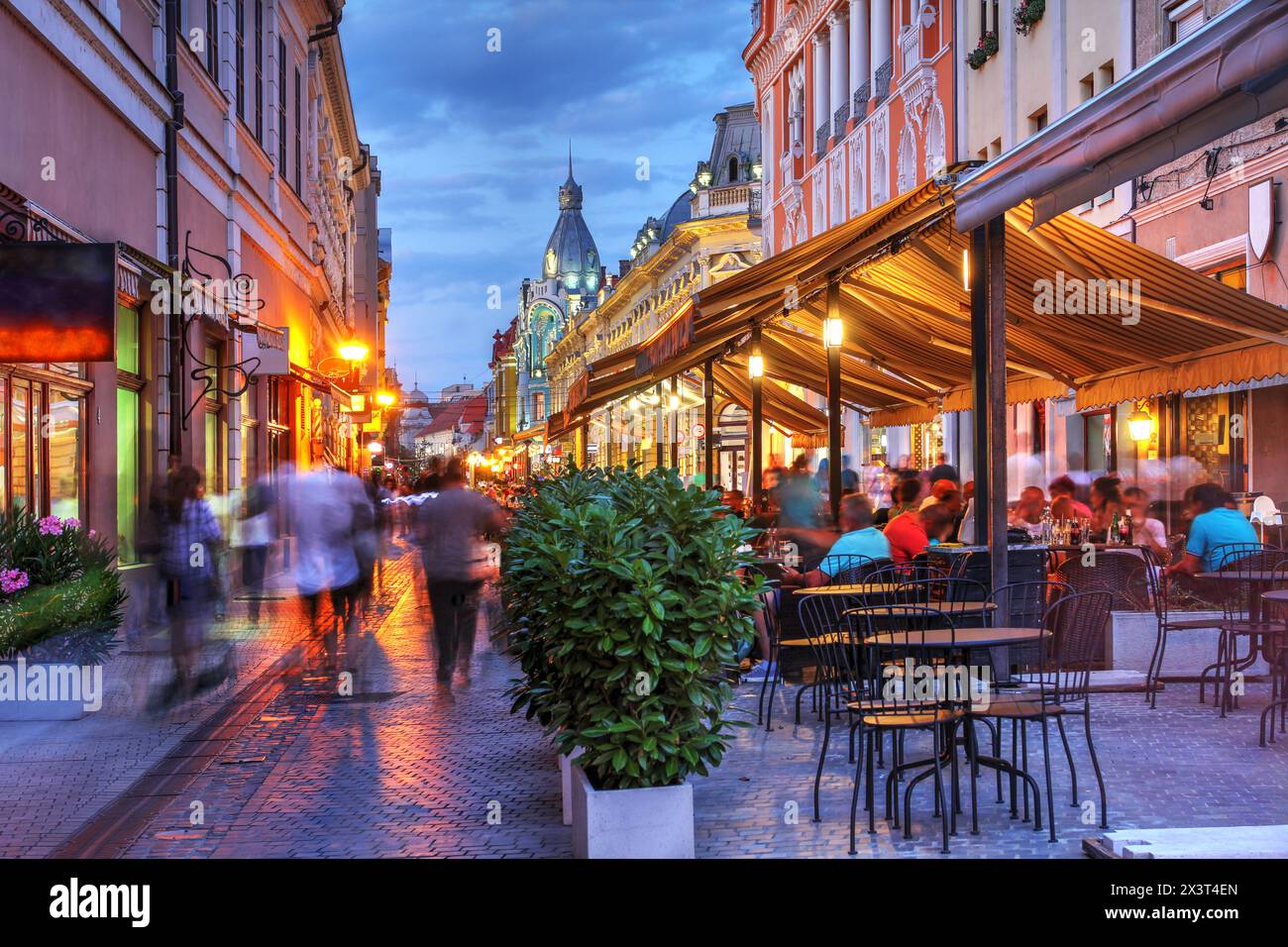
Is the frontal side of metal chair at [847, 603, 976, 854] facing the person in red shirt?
yes

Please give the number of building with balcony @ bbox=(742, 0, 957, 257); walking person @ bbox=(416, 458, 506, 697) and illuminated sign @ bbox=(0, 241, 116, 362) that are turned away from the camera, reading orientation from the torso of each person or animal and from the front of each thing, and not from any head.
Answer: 1

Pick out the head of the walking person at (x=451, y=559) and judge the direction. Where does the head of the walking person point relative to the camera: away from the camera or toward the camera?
away from the camera

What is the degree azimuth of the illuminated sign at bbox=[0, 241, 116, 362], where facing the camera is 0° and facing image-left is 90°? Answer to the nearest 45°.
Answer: approximately 0°

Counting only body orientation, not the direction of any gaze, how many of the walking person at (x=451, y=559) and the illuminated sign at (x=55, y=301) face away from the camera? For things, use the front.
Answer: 1

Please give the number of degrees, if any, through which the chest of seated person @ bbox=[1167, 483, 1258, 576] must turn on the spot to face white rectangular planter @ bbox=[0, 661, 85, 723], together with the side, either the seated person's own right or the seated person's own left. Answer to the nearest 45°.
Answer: approximately 90° to the seated person's own left

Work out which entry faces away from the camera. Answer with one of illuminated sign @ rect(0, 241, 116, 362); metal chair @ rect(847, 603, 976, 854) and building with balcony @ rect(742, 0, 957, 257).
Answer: the metal chair

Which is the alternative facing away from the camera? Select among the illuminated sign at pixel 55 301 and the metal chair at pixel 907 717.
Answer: the metal chair

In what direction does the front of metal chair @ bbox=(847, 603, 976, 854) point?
away from the camera

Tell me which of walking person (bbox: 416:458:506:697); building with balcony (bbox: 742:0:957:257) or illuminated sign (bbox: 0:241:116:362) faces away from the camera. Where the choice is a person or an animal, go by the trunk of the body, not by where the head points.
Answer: the walking person

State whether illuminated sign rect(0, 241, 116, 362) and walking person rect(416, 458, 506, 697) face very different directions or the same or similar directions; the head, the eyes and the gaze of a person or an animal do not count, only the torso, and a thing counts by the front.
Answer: very different directions

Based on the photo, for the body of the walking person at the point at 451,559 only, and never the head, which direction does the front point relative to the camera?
away from the camera

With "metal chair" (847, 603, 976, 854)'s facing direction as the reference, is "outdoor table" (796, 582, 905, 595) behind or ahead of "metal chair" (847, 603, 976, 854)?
ahead
